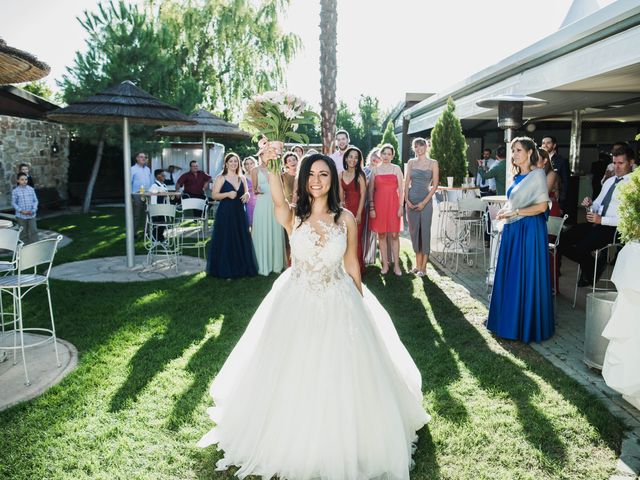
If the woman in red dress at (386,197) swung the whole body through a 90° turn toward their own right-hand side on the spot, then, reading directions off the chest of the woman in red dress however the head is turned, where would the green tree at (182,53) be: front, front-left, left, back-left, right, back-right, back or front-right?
front-right

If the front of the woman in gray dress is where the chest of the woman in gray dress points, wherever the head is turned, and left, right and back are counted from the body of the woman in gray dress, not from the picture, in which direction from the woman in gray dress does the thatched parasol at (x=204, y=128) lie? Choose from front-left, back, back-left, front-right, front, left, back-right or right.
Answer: back-right

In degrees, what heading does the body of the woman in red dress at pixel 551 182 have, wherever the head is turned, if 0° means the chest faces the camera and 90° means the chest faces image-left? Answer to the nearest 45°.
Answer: approximately 90°

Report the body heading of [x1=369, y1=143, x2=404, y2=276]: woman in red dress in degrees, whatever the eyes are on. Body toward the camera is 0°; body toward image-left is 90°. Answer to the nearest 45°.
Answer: approximately 0°

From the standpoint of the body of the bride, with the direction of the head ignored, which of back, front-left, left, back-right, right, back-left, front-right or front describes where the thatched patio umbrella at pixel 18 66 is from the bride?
back-right

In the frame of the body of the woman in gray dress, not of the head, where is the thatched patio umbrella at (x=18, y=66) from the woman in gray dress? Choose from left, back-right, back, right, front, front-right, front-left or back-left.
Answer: front-right
